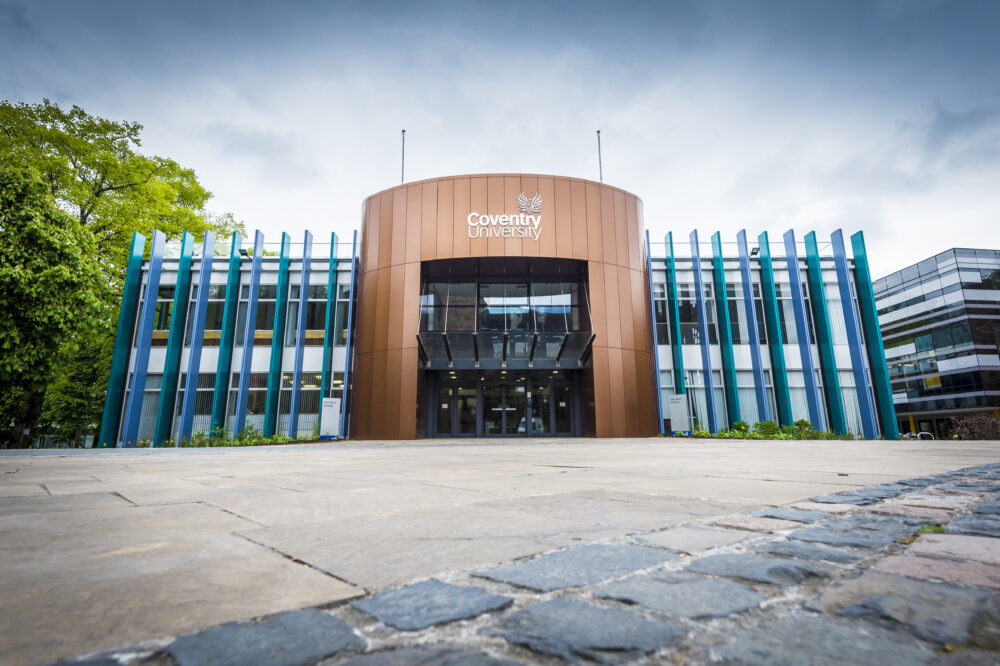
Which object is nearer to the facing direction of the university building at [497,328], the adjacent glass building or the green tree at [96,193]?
the green tree

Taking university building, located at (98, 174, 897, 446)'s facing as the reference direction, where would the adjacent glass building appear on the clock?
The adjacent glass building is roughly at 8 o'clock from the university building.

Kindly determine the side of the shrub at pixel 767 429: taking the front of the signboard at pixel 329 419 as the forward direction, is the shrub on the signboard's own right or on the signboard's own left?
on the signboard's own left

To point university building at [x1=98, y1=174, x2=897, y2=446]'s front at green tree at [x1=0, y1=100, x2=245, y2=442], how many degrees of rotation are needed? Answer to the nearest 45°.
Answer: approximately 90° to its right

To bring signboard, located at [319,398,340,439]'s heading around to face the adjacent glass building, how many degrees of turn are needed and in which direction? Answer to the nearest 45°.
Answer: approximately 90° to its left

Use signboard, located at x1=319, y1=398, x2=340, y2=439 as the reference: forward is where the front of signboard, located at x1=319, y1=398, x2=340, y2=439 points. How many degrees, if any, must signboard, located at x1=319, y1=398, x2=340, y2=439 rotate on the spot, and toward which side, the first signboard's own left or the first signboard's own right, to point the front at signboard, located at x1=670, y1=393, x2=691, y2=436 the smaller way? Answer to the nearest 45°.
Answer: approximately 90° to the first signboard's own left

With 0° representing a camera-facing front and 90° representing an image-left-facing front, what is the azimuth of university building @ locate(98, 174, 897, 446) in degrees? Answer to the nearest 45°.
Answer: approximately 0°

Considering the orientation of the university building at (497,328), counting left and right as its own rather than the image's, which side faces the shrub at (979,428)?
left

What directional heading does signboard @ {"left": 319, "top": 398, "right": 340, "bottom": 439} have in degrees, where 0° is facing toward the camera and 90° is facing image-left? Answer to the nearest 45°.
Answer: approximately 0°

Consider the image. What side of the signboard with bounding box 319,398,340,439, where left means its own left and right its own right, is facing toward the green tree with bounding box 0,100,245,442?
right
